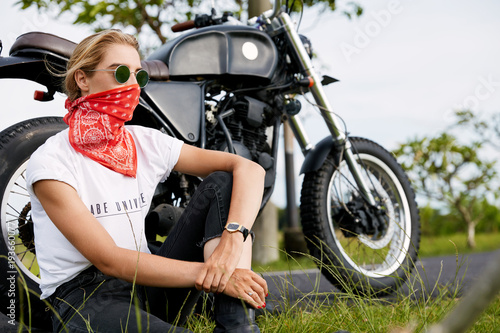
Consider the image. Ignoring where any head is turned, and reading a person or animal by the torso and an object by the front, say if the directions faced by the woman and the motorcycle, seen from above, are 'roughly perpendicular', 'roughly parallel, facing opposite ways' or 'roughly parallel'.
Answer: roughly perpendicular

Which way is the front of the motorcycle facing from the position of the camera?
facing away from the viewer and to the right of the viewer

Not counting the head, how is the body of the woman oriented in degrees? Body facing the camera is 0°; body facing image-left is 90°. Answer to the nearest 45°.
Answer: approximately 315°
